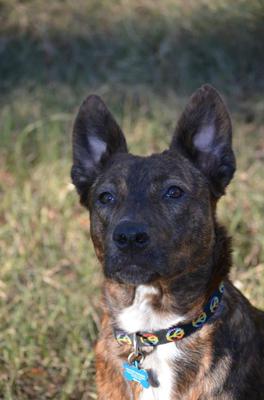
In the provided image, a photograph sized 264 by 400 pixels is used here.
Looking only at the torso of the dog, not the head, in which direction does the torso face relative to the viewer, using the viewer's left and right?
facing the viewer and to the left of the viewer
